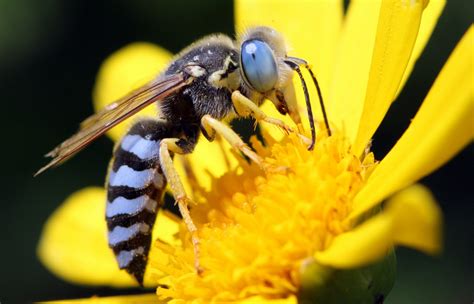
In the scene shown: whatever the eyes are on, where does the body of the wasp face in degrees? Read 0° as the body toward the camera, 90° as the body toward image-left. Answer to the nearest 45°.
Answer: approximately 270°
